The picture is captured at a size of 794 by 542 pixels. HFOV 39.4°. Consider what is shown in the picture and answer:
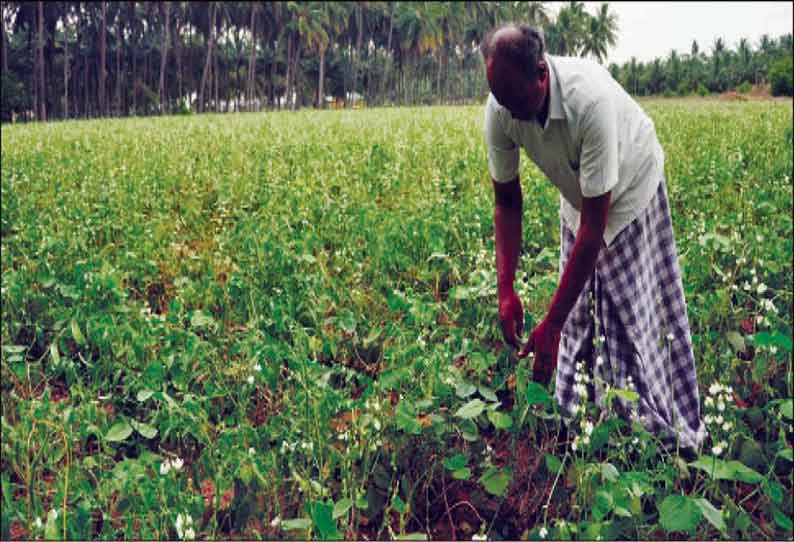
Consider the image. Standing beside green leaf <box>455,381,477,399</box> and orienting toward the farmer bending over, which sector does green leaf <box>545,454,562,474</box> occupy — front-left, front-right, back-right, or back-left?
front-right

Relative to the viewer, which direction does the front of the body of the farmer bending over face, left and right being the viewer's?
facing the viewer and to the left of the viewer
